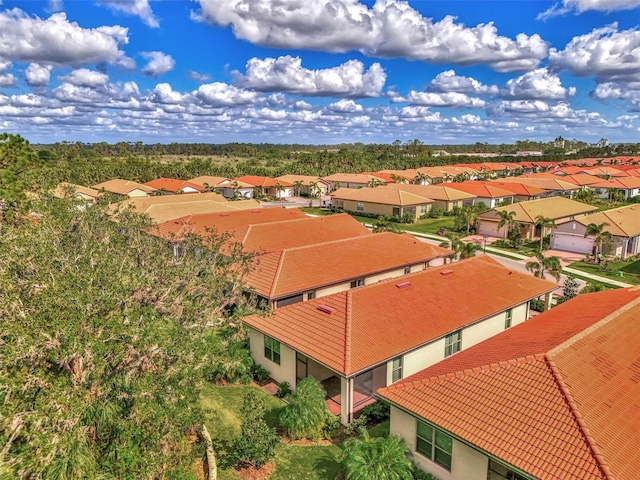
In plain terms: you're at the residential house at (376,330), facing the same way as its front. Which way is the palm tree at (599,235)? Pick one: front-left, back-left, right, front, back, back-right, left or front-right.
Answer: front

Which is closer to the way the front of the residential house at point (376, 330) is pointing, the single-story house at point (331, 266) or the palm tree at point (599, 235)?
the palm tree

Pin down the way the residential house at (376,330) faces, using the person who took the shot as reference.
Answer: facing away from the viewer and to the right of the viewer

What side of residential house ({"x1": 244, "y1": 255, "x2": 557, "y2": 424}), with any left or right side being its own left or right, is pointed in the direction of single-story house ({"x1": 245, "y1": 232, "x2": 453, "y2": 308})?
left

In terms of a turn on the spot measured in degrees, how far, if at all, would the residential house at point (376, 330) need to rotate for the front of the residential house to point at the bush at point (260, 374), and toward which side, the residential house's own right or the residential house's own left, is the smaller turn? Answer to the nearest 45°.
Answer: approximately 135° to the residential house's own left

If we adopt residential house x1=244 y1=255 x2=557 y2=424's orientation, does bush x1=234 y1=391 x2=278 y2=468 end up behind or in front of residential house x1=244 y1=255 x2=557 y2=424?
behind

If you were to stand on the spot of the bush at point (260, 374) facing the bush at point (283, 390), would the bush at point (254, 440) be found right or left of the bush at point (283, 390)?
right

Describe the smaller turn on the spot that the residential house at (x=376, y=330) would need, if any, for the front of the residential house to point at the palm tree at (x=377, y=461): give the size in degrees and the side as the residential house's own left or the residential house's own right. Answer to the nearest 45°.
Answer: approximately 135° to the residential house's own right

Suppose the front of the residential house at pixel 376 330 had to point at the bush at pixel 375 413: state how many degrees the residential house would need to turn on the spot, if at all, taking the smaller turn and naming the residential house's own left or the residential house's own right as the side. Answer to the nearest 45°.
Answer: approximately 135° to the residential house's own right
